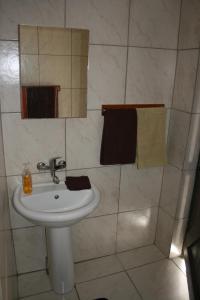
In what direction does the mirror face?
toward the camera

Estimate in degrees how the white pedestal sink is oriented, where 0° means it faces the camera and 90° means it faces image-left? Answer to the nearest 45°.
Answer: approximately 0°

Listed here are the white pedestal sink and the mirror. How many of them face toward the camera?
2

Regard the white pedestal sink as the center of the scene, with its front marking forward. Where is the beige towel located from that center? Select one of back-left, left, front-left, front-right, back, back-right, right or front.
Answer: left

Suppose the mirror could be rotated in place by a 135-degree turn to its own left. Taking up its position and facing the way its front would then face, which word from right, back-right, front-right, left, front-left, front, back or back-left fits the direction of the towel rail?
front-right

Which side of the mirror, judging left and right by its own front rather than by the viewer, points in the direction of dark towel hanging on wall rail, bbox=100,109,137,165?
left
